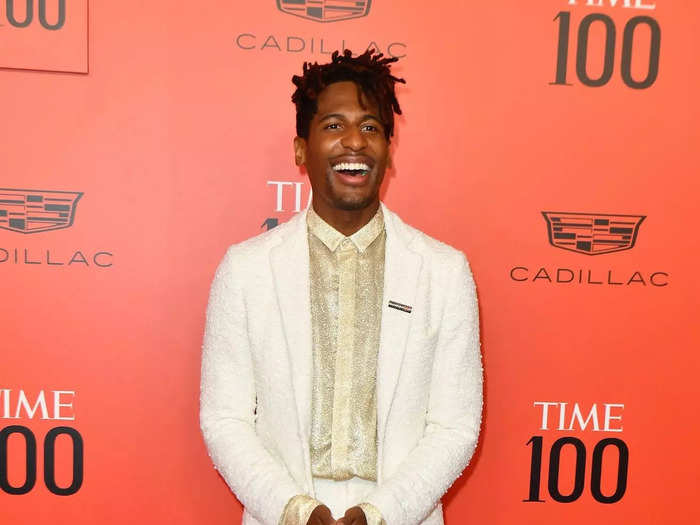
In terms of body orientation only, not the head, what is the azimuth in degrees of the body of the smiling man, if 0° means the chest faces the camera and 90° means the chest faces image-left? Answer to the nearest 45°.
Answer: approximately 0°
